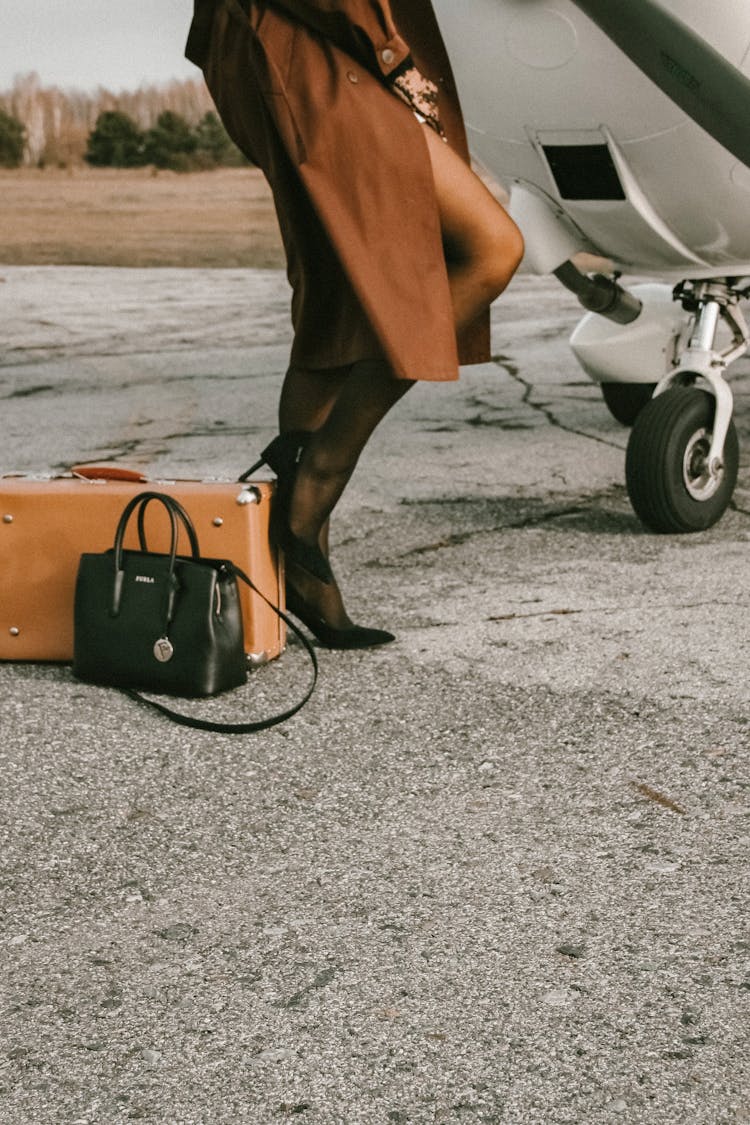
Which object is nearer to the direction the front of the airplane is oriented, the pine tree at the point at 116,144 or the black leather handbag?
the black leather handbag

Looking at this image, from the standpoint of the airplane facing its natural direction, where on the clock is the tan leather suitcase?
The tan leather suitcase is roughly at 12 o'clock from the airplane.

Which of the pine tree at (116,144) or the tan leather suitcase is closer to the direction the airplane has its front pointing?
the tan leather suitcase
